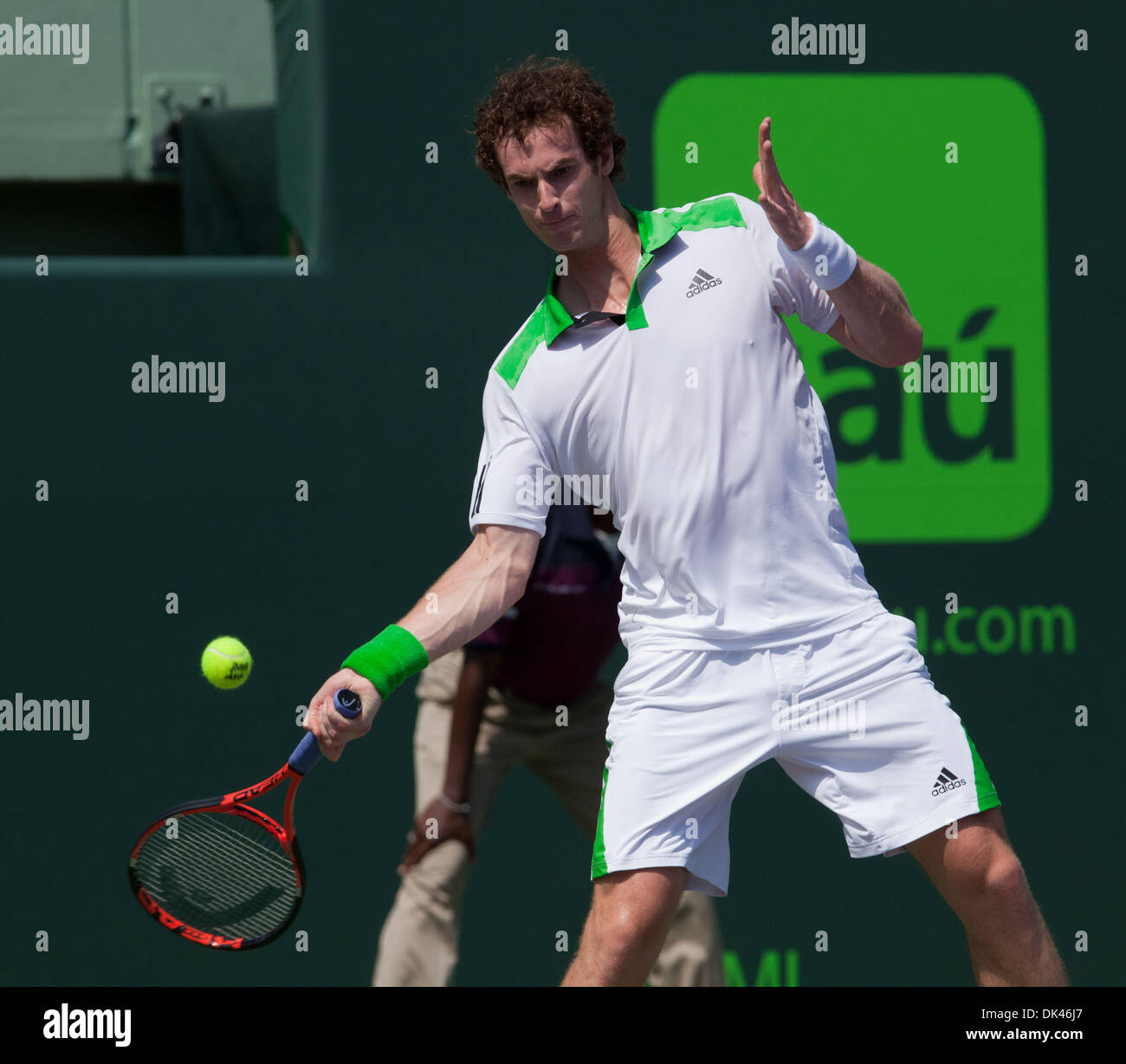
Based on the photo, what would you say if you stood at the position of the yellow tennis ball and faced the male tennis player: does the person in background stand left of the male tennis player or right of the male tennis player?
left

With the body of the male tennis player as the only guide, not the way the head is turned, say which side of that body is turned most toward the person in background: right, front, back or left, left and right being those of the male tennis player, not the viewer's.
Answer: back

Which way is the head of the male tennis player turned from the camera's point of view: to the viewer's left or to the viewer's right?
to the viewer's left

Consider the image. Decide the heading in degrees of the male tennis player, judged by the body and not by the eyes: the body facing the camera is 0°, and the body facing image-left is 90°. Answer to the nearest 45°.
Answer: approximately 0°
